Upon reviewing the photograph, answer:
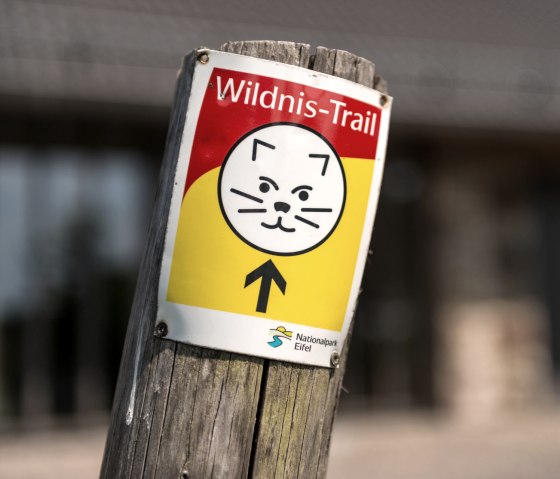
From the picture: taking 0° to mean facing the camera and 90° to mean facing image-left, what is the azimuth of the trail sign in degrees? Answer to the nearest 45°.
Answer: approximately 0°
